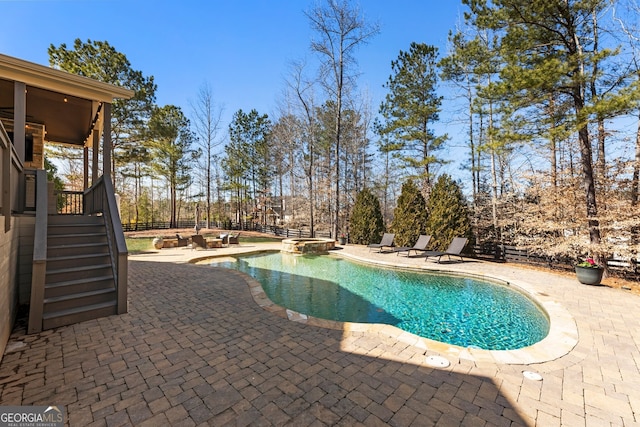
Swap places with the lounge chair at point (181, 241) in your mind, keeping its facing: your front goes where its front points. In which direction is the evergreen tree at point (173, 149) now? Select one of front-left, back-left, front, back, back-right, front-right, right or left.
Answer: left

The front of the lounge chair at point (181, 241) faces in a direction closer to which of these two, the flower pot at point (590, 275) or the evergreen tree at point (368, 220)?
the evergreen tree

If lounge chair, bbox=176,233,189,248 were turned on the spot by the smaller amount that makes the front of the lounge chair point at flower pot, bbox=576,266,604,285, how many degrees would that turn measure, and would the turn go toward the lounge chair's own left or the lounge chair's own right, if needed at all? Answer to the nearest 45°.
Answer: approximately 45° to the lounge chair's own right

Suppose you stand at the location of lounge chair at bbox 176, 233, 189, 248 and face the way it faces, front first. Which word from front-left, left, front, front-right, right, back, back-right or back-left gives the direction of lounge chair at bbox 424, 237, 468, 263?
front-right

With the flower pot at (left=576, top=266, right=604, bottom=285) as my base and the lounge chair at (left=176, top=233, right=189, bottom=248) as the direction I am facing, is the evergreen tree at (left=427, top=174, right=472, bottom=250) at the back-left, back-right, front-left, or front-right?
front-right

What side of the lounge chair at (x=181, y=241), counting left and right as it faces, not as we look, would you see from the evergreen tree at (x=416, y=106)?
front

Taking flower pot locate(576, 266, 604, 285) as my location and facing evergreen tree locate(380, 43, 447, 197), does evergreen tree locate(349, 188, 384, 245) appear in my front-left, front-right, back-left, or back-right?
front-left

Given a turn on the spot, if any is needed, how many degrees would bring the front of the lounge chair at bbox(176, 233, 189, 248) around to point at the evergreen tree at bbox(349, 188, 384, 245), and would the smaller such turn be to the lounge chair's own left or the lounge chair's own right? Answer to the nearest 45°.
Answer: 0° — it already faces it

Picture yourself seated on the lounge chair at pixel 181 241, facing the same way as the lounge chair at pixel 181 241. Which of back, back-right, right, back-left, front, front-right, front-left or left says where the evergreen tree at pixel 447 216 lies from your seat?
front-right

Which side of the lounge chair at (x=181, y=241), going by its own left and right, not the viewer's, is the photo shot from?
right
